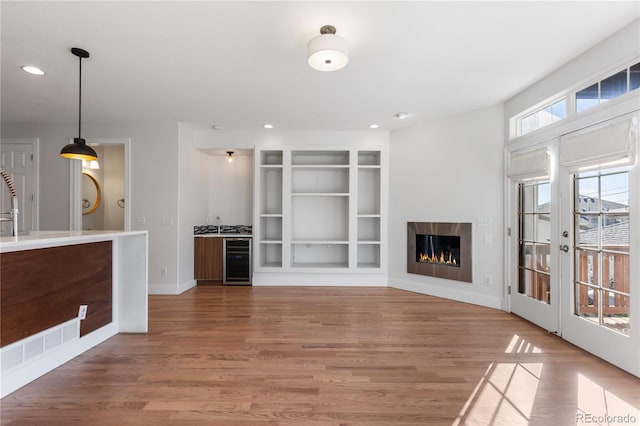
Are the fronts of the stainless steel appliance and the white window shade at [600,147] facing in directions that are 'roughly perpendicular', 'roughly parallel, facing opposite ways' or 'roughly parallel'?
roughly perpendicular

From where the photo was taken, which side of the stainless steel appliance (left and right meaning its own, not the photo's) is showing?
front

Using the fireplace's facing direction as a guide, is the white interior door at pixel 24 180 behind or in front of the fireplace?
in front

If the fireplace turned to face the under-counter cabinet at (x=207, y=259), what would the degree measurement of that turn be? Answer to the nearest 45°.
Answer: approximately 45° to its right

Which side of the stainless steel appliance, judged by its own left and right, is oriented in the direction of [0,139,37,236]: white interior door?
right

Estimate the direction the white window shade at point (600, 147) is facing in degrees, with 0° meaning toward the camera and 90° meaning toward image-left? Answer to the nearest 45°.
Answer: approximately 45°

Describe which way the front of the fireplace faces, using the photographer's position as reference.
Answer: facing the viewer and to the left of the viewer

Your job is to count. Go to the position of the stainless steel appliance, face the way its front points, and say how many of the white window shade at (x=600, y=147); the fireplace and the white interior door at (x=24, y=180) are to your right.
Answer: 1

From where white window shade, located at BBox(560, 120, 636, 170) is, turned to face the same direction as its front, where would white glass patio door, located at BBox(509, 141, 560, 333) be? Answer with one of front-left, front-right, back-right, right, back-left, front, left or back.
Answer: right

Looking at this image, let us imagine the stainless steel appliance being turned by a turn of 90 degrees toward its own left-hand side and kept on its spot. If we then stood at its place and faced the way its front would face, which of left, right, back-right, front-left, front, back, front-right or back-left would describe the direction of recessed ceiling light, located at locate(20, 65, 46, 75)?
back-right

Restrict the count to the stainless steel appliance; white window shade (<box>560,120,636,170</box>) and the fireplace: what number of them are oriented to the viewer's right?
0

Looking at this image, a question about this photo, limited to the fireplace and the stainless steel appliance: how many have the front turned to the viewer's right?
0

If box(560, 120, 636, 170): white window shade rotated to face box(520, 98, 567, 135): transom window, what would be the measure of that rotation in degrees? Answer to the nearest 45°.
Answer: approximately 90° to its right
